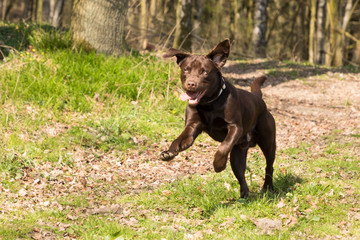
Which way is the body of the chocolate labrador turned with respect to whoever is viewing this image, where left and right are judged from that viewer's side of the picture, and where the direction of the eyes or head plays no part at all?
facing the viewer and to the left of the viewer

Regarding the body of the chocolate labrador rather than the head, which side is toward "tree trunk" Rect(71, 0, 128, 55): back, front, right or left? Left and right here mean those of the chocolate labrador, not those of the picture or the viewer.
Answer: right

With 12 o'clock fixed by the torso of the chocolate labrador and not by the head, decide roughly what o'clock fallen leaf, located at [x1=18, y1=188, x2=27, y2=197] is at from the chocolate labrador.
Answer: The fallen leaf is roughly at 2 o'clock from the chocolate labrador.
